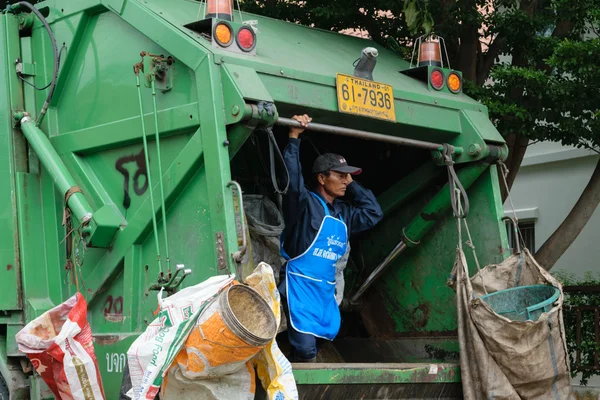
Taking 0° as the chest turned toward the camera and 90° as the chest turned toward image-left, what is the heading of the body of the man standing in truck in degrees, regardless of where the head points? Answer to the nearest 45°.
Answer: approximately 315°

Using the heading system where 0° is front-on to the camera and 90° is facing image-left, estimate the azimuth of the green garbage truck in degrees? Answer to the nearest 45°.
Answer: approximately 135°

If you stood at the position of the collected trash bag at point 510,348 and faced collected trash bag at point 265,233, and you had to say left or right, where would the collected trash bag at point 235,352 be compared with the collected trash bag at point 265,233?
left

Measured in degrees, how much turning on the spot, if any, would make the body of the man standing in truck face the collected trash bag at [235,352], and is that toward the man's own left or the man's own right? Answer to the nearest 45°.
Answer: approximately 45° to the man's own right

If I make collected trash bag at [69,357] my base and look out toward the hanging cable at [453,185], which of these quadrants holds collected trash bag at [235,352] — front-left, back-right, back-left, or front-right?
front-right

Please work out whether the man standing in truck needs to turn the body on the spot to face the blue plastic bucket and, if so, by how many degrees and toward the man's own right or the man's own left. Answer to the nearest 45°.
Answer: approximately 45° to the man's own left

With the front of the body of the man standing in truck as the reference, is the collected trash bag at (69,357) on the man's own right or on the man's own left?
on the man's own right

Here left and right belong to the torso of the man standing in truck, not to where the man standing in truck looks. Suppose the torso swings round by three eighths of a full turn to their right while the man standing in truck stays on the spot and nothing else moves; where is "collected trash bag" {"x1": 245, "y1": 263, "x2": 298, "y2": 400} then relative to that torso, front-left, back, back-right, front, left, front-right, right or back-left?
left
